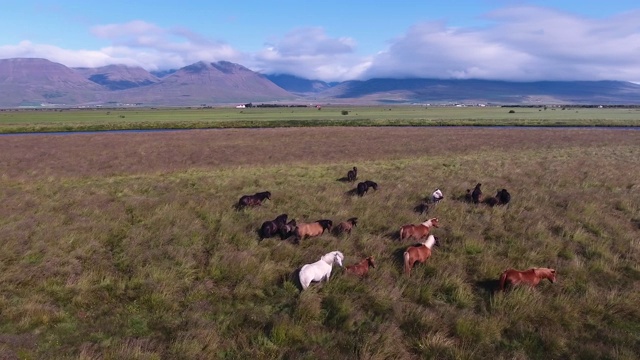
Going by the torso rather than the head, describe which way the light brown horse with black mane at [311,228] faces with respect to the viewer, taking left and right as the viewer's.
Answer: facing to the right of the viewer

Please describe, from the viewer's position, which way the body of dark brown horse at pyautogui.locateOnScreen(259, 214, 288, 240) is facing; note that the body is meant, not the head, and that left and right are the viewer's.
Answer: facing away from the viewer and to the right of the viewer

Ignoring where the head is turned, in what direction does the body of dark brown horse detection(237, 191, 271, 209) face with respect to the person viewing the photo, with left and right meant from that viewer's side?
facing to the right of the viewer

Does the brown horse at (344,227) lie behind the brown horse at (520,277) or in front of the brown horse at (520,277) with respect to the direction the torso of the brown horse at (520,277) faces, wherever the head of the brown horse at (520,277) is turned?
behind

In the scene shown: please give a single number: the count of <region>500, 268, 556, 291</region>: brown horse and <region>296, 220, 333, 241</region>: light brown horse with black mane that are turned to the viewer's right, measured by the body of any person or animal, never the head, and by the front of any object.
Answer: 2

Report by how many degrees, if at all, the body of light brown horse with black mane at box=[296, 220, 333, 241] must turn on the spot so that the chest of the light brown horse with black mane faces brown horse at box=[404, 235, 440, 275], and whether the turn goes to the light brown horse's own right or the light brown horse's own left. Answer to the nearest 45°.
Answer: approximately 45° to the light brown horse's own right

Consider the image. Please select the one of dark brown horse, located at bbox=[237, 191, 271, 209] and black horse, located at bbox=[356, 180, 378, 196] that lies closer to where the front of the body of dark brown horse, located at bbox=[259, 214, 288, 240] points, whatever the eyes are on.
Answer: the black horse
